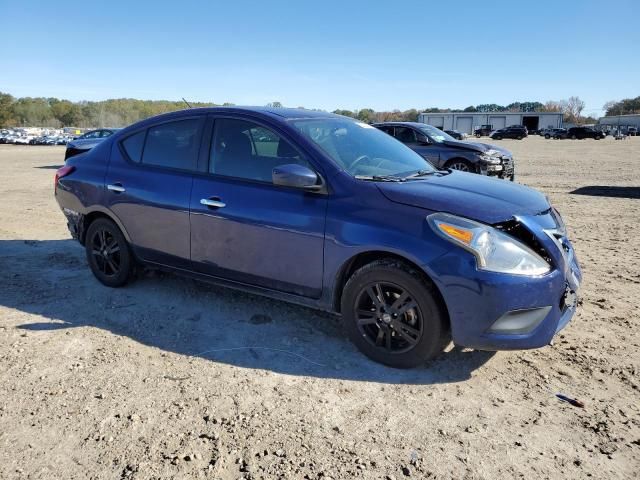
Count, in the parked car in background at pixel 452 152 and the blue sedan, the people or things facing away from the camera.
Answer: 0

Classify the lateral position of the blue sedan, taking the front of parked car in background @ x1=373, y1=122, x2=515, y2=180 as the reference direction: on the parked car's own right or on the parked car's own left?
on the parked car's own right

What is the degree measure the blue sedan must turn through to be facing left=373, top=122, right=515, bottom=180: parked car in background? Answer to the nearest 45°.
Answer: approximately 135° to its left

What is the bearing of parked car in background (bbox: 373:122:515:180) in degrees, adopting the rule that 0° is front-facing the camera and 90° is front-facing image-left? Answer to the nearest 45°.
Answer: approximately 315°

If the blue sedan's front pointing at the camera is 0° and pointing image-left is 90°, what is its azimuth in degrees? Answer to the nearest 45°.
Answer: approximately 315°
